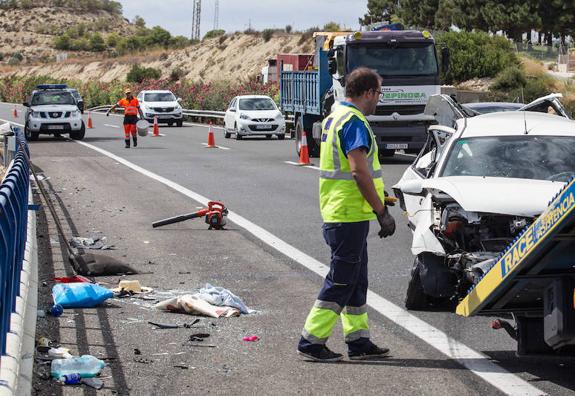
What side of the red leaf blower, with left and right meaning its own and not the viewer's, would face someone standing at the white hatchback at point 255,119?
right

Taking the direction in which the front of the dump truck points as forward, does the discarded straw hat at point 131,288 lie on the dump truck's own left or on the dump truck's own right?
on the dump truck's own right

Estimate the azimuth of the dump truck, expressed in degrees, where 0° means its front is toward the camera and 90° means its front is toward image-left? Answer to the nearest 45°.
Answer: approximately 315°

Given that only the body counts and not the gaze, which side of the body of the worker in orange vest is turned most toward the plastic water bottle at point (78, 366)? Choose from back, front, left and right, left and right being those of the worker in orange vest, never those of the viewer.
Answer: front

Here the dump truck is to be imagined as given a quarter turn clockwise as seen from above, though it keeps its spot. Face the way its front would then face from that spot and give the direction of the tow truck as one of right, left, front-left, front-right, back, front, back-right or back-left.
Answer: front-left

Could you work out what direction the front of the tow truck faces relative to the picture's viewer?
facing the viewer and to the right of the viewer

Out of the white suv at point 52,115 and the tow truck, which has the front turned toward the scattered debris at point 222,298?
the white suv

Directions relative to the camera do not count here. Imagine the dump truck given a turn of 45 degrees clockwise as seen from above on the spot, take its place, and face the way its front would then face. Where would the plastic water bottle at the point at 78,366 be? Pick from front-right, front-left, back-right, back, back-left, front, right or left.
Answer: front

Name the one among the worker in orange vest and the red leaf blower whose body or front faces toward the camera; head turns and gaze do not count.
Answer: the worker in orange vest

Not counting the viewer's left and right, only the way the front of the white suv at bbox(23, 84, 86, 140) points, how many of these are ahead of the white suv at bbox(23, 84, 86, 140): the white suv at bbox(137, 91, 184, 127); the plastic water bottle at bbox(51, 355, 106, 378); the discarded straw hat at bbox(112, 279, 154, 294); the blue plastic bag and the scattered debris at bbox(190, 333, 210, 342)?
4

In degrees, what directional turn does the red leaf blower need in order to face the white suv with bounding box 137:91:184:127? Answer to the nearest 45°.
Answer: approximately 90° to its right

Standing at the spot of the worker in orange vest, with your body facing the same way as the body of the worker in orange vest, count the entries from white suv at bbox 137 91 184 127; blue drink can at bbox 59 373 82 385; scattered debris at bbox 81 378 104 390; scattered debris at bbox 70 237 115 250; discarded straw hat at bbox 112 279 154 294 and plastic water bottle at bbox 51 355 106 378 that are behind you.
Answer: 1

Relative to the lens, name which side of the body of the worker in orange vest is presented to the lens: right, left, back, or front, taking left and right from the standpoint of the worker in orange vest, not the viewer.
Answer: front

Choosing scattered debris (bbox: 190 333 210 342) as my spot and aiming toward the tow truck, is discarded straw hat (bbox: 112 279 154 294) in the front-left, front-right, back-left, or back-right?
back-left

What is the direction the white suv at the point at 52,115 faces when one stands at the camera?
facing the viewer

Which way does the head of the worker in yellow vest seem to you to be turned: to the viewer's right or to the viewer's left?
to the viewer's right

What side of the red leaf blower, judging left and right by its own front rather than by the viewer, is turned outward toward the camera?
left

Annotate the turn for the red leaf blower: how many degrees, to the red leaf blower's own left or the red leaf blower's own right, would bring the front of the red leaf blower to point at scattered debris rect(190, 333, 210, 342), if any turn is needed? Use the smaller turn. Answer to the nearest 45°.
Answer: approximately 90° to the red leaf blower's own left
